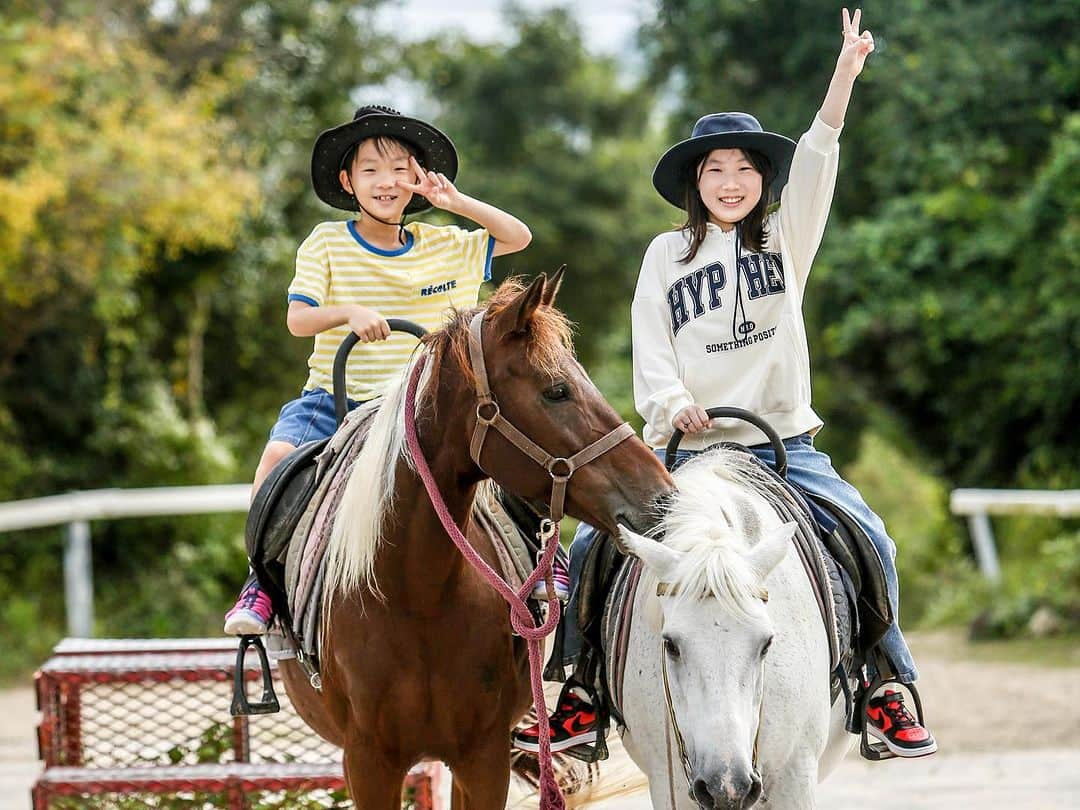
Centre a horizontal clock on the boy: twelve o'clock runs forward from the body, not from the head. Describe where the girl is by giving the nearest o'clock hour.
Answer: The girl is roughly at 10 o'clock from the boy.

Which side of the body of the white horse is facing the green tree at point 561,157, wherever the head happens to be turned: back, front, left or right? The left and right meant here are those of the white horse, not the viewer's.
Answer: back

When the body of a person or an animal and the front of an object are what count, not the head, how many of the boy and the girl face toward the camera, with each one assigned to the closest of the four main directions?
2

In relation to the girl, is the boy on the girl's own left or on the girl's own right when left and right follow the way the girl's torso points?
on the girl's own right

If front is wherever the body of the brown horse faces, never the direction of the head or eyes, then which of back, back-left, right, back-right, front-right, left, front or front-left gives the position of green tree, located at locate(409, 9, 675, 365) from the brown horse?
back

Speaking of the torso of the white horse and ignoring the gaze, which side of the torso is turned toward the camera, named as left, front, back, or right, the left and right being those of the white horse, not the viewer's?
front

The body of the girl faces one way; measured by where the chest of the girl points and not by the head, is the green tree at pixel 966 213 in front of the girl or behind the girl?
behind

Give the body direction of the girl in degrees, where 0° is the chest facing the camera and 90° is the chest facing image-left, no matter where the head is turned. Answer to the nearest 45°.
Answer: approximately 0°

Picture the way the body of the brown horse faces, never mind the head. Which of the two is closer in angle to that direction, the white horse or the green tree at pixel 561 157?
the white horse

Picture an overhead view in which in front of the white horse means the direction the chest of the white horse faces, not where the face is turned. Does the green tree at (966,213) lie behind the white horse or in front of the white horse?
behind

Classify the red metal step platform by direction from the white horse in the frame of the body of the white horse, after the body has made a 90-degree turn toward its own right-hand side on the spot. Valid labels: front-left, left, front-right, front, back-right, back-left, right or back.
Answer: front-right

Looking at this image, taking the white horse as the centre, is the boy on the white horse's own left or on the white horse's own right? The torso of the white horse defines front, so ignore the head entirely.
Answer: on the white horse's own right
